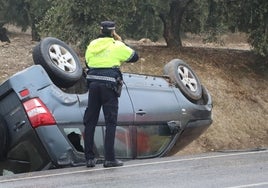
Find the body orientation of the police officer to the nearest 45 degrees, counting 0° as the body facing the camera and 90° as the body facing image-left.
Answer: approximately 225°
